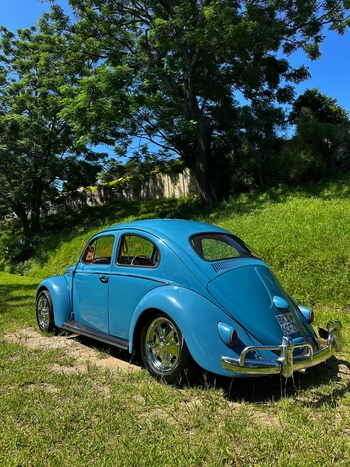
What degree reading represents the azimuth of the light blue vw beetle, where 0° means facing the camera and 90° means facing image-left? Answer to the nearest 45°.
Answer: approximately 135°

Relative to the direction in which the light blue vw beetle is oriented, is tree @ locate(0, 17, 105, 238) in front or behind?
in front

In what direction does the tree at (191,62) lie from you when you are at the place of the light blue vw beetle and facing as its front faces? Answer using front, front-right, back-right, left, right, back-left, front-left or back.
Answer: front-right
